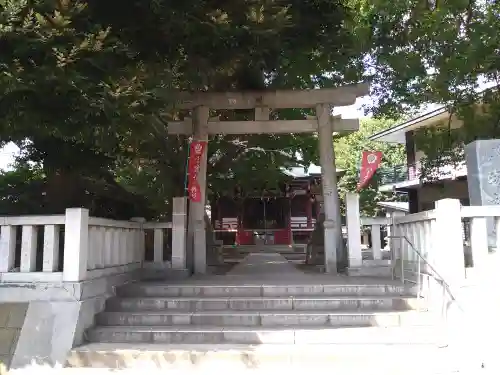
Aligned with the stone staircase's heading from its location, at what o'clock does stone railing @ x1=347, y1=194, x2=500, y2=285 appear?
The stone railing is roughly at 9 o'clock from the stone staircase.

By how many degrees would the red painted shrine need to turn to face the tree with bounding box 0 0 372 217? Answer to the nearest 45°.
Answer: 0° — it already faces it

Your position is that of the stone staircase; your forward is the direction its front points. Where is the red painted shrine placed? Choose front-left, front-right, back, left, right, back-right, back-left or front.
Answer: back

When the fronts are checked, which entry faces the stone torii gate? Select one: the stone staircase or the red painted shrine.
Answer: the red painted shrine

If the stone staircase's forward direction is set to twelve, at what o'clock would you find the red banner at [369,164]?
The red banner is roughly at 7 o'clock from the stone staircase.

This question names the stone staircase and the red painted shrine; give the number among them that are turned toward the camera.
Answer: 2

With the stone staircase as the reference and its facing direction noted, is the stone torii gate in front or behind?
behind

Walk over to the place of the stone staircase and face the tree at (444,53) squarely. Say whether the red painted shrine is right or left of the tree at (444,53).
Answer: left

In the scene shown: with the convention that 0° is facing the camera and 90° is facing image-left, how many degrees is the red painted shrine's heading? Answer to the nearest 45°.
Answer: approximately 0°

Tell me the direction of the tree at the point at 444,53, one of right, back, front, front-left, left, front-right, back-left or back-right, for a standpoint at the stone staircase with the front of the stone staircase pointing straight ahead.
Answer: back-left

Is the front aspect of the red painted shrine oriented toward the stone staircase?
yes

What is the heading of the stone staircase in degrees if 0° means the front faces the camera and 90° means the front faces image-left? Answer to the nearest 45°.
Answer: approximately 0°
